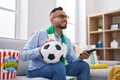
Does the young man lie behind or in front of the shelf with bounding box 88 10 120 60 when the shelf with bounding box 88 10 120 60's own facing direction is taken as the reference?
in front

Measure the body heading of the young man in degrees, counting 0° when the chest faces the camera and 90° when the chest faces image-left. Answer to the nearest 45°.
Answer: approximately 315°

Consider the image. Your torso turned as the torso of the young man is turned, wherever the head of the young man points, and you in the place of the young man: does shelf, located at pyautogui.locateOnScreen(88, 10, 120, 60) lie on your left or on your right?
on your left

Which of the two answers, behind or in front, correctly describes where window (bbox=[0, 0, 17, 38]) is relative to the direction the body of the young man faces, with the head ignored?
behind

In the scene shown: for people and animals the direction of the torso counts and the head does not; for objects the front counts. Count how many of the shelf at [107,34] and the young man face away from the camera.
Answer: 0

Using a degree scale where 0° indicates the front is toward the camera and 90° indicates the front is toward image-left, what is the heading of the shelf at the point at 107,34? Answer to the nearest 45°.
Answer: approximately 45°

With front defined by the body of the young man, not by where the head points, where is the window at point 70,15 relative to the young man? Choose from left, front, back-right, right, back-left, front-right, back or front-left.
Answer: back-left

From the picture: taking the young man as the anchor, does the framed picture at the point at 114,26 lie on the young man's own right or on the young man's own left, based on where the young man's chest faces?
on the young man's own left
